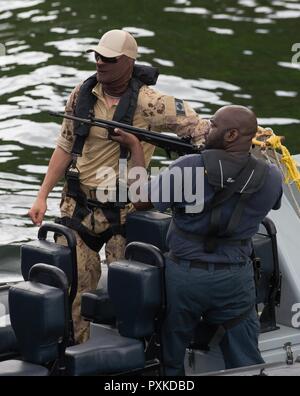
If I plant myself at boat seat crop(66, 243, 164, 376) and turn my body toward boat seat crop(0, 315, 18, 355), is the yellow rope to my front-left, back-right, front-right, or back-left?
back-right

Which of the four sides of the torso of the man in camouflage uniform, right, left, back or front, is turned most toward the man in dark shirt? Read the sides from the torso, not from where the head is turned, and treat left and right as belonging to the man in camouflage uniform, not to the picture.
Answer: left

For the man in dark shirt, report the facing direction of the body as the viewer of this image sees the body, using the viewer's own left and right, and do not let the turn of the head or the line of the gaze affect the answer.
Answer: facing away from the viewer and to the left of the viewer

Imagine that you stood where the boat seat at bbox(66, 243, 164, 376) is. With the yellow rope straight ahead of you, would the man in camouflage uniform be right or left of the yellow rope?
left

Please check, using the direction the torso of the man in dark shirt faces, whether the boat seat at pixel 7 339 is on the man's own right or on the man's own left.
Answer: on the man's own left
